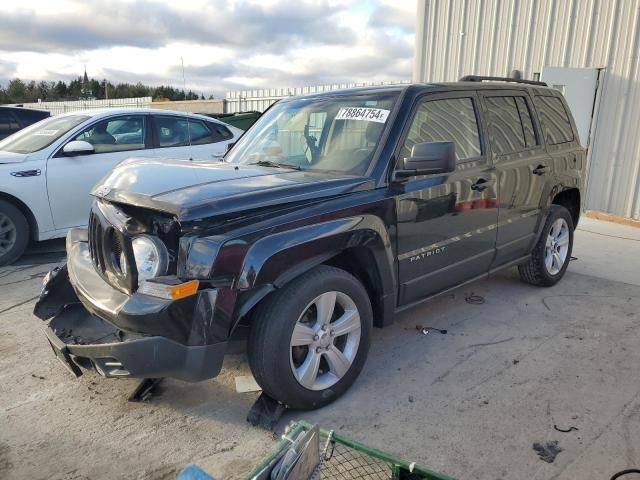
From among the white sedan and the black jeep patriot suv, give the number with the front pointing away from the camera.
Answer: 0

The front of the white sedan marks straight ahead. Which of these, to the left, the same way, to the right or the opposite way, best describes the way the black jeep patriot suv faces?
the same way

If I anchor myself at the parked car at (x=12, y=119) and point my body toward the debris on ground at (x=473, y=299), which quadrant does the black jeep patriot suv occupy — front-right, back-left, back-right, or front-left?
front-right

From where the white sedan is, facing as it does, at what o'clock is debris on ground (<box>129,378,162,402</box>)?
The debris on ground is roughly at 10 o'clock from the white sedan.

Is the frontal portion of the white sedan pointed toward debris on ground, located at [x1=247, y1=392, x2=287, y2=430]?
no

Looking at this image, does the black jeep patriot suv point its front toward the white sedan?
no

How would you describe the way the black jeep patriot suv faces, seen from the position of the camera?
facing the viewer and to the left of the viewer

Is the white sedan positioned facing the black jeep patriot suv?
no
